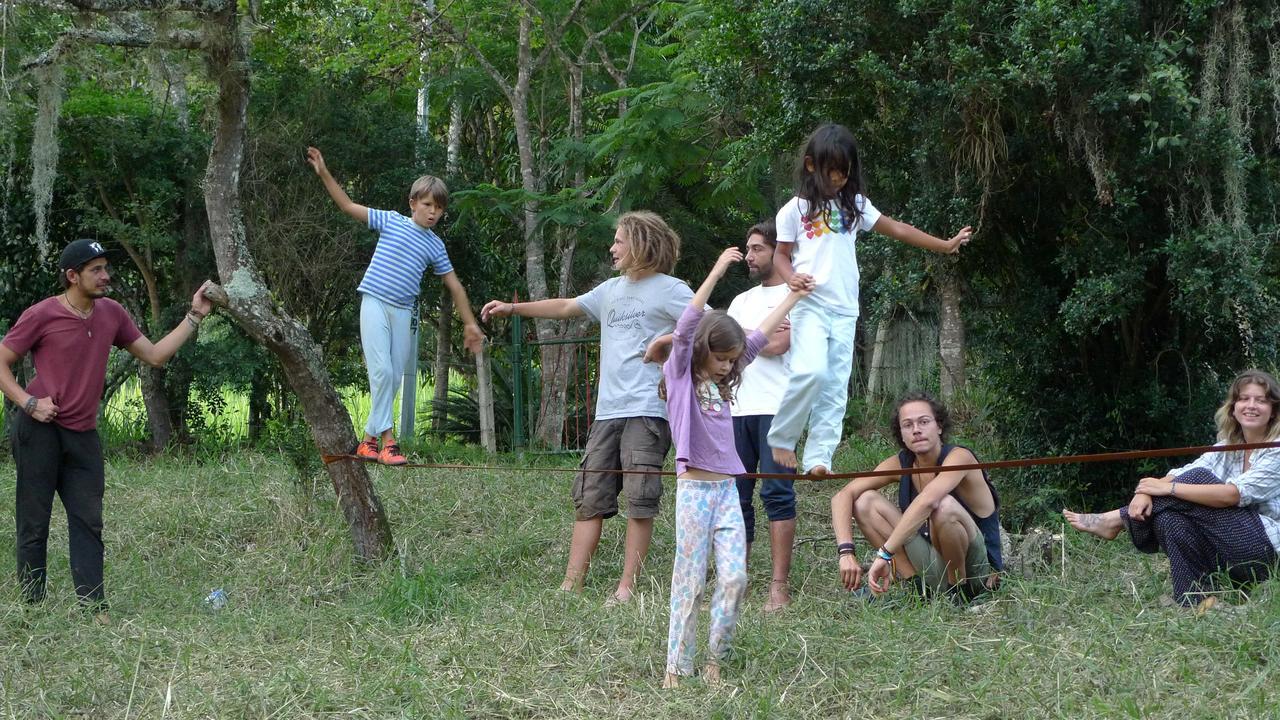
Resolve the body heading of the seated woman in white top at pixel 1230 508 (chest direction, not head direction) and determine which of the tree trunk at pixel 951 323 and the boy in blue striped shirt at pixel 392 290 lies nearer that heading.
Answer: the boy in blue striped shirt

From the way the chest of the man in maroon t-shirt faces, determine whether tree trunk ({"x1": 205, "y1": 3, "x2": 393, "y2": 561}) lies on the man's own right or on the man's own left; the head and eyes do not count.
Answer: on the man's own left

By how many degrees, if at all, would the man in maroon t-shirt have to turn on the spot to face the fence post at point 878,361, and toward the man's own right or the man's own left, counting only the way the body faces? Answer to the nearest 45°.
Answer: approximately 90° to the man's own left

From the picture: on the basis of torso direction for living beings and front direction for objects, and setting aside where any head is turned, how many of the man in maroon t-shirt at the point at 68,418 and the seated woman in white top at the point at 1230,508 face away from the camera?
0

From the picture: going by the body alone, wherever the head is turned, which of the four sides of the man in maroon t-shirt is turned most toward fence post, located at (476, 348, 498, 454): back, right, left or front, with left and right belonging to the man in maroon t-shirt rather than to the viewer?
left

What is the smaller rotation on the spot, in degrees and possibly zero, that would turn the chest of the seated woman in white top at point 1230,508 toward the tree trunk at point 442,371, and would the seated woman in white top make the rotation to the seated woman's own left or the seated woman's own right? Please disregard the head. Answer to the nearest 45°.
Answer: approximately 90° to the seated woman's own right

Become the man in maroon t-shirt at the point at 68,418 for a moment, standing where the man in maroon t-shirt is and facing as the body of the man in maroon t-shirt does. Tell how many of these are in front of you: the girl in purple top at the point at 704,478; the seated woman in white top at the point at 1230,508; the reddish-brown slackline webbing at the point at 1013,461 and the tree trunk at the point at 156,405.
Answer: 3

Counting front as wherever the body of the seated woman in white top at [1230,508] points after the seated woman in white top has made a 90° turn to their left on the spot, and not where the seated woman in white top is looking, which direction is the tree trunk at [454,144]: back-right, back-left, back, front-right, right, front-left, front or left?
back

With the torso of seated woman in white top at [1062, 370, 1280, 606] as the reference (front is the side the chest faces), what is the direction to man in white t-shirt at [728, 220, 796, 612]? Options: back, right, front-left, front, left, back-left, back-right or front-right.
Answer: front-right

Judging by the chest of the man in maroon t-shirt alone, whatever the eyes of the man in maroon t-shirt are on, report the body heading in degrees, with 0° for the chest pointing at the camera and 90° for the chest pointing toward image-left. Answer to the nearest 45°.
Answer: approximately 315°

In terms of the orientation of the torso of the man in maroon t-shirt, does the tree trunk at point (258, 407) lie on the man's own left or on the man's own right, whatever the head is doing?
on the man's own left

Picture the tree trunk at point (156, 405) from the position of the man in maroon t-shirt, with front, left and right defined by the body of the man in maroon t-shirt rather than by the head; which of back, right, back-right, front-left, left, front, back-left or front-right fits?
back-left

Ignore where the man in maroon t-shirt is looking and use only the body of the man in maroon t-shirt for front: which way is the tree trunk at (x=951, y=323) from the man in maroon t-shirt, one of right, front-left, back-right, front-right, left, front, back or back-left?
front-left

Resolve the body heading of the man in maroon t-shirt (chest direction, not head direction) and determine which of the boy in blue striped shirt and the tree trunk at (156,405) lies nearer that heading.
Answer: the boy in blue striped shirt
